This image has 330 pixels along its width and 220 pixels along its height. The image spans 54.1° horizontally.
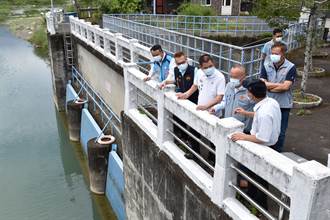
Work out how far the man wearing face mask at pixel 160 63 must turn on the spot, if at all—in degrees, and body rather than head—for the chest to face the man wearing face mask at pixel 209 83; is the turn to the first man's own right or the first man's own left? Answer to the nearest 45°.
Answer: approximately 90° to the first man's own left

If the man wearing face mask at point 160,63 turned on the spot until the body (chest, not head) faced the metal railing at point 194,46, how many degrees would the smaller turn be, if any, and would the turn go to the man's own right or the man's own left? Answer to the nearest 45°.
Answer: approximately 135° to the man's own right

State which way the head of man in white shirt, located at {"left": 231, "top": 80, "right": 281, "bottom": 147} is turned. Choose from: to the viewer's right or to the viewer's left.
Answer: to the viewer's left

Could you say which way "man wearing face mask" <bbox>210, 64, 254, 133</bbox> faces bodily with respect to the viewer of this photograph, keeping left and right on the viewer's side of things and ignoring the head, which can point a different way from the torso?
facing the viewer and to the left of the viewer

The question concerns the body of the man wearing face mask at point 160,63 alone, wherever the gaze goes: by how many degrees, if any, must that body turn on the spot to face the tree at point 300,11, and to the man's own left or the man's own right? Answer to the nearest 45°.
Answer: approximately 180°

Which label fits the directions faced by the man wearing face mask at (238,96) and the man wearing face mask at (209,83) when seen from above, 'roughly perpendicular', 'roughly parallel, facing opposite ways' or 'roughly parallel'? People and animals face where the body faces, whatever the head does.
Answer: roughly parallel

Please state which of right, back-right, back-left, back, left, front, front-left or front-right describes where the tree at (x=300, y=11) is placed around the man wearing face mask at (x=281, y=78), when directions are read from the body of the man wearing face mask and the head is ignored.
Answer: back-right

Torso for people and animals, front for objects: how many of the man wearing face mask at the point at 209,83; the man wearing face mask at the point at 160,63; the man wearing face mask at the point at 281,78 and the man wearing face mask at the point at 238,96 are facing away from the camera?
0

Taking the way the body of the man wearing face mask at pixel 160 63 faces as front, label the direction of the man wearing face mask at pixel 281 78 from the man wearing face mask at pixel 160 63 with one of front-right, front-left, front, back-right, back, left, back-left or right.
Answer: left

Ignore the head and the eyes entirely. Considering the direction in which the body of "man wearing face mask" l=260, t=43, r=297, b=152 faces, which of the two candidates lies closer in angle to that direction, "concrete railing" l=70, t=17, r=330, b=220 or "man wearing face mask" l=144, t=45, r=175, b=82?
the concrete railing

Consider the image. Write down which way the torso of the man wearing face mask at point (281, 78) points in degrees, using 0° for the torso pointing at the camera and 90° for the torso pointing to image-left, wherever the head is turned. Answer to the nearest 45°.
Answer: approximately 45°

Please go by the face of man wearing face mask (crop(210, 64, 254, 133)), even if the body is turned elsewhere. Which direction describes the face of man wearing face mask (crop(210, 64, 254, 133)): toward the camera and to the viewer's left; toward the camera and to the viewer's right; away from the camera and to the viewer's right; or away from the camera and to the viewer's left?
toward the camera and to the viewer's left
